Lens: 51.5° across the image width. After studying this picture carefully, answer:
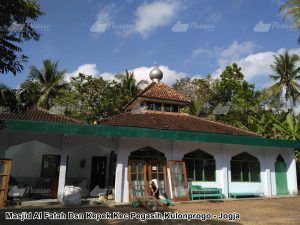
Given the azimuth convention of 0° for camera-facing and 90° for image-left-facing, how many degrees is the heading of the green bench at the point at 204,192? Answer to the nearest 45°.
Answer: approximately 0°

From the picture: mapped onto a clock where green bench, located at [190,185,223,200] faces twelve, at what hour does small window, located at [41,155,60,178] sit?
The small window is roughly at 3 o'clock from the green bench.

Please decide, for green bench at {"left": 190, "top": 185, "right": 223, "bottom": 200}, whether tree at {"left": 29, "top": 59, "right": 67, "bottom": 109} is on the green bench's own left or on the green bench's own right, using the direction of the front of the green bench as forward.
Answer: on the green bench's own right

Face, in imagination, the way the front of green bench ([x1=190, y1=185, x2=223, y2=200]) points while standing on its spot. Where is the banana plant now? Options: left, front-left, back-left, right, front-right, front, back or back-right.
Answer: back-left

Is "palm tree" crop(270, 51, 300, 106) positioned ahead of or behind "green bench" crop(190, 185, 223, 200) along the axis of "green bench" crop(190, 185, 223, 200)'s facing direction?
behind

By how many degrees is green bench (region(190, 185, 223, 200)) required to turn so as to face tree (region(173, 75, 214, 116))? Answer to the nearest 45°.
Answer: approximately 180°

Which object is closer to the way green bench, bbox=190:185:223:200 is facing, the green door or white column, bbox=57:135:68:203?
the white column

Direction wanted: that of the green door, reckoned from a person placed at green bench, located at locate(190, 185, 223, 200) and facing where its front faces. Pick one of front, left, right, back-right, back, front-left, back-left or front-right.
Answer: back-left
